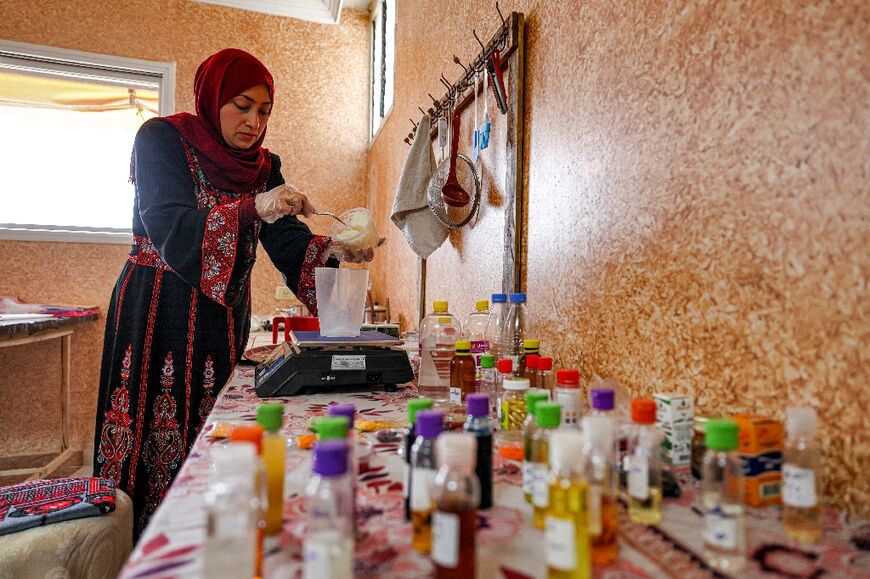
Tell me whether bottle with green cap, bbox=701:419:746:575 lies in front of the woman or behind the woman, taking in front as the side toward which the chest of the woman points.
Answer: in front

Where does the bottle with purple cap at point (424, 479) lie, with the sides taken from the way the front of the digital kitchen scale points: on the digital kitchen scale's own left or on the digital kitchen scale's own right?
on the digital kitchen scale's own left

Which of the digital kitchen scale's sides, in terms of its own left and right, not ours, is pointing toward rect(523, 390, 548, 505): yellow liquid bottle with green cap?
left

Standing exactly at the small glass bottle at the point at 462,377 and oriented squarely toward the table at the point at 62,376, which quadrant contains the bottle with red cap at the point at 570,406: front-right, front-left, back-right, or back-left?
back-left

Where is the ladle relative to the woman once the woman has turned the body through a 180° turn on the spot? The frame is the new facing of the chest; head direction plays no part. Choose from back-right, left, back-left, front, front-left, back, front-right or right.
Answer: back-right

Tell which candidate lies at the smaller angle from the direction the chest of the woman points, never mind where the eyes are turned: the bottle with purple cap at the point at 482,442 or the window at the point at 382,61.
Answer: the bottle with purple cap

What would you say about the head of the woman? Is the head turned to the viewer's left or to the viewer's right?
to the viewer's right

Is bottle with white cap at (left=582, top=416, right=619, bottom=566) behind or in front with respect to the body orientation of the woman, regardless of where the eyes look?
in front

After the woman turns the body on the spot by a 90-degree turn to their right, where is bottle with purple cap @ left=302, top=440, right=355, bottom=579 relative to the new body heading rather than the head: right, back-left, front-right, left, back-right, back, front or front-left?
front-left

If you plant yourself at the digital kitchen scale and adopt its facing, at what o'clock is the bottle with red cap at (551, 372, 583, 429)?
The bottle with red cap is roughly at 8 o'clock from the digital kitchen scale.

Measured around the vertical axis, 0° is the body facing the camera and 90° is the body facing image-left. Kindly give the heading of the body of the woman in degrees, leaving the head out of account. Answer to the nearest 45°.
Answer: approximately 315°

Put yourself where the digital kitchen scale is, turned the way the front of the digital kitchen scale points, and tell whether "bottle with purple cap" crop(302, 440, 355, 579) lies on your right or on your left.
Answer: on your left
